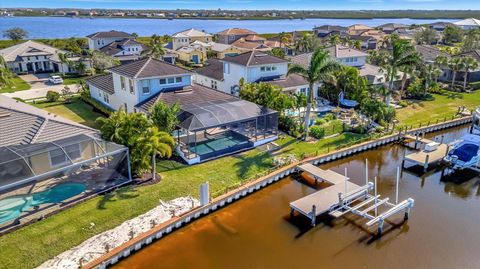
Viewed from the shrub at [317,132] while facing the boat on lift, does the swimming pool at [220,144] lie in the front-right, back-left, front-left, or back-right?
back-right

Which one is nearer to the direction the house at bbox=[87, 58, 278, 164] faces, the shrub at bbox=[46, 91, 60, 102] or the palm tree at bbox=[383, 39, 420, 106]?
the shrub

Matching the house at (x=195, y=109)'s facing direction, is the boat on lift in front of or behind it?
behind

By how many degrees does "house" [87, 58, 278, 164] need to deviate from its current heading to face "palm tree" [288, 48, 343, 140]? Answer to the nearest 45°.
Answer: approximately 135° to its right

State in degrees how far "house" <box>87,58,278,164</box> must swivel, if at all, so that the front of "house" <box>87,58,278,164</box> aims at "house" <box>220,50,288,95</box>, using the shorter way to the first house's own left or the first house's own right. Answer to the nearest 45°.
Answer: approximately 90° to the first house's own right

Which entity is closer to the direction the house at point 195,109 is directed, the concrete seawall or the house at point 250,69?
the house

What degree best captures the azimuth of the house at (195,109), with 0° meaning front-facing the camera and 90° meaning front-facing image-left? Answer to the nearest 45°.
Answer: approximately 135°

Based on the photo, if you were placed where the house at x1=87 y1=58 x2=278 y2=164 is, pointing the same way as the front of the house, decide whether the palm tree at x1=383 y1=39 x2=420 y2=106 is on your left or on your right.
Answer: on your right

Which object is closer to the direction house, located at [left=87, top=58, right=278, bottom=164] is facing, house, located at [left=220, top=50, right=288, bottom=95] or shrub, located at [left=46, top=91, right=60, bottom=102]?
the shrub

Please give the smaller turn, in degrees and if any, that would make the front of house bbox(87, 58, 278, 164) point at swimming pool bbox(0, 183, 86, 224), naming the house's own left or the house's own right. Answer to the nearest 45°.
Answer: approximately 90° to the house's own left
